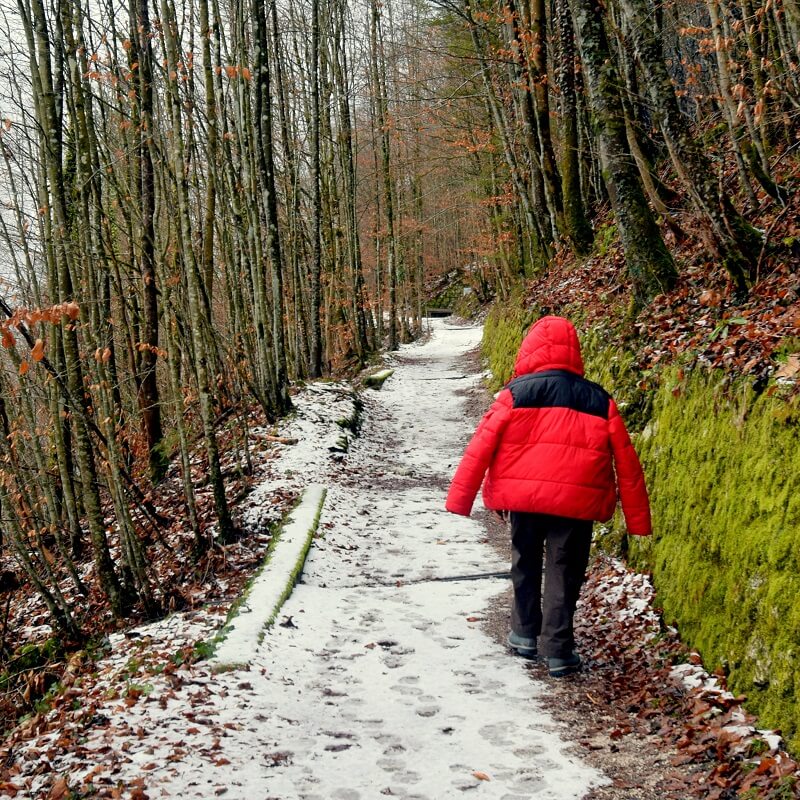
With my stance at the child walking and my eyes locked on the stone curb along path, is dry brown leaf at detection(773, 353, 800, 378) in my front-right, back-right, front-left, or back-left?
back-right

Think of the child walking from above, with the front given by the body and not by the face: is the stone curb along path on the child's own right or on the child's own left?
on the child's own left

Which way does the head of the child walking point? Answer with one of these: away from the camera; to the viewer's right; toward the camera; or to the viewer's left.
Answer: away from the camera

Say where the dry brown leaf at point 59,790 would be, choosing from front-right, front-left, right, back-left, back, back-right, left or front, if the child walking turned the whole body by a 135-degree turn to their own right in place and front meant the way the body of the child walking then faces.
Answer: right

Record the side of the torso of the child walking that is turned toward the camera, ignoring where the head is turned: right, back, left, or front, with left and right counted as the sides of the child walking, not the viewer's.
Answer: back

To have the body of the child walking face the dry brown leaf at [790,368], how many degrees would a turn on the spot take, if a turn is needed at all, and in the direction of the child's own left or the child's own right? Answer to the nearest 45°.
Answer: approximately 90° to the child's own right
